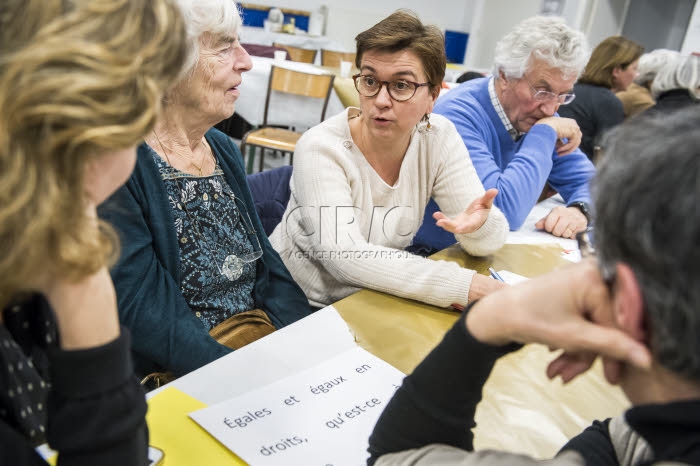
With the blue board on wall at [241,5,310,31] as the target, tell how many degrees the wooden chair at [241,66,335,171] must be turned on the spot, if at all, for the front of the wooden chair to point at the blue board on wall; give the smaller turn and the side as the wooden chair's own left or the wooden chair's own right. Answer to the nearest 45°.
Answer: approximately 135° to the wooden chair's own right

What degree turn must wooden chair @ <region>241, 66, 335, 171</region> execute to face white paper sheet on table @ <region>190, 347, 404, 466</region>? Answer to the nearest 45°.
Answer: approximately 45° to its left

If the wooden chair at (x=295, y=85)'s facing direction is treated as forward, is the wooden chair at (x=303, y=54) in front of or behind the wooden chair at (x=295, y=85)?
behind

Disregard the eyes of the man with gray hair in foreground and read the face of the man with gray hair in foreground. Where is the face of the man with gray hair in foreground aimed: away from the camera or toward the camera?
away from the camera

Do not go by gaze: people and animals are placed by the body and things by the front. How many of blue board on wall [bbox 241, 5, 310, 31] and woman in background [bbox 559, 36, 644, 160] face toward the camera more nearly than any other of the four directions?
1

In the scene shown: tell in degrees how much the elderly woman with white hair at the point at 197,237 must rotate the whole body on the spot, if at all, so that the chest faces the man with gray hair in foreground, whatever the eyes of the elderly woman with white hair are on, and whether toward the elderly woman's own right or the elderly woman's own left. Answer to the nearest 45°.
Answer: approximately 45° to the elderly woman's own right

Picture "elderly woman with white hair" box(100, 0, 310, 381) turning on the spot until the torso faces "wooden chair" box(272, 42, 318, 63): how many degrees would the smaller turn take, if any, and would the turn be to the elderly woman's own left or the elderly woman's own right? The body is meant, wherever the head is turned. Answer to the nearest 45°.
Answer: approximately 135° to the elderly woman's own left

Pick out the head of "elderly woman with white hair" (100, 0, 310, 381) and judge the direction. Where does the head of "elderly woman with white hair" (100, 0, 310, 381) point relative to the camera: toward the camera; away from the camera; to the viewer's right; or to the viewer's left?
to the viewer's right

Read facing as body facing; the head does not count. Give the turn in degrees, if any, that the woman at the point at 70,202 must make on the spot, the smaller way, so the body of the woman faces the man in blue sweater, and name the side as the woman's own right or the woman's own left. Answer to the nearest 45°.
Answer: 0° — they already face them
